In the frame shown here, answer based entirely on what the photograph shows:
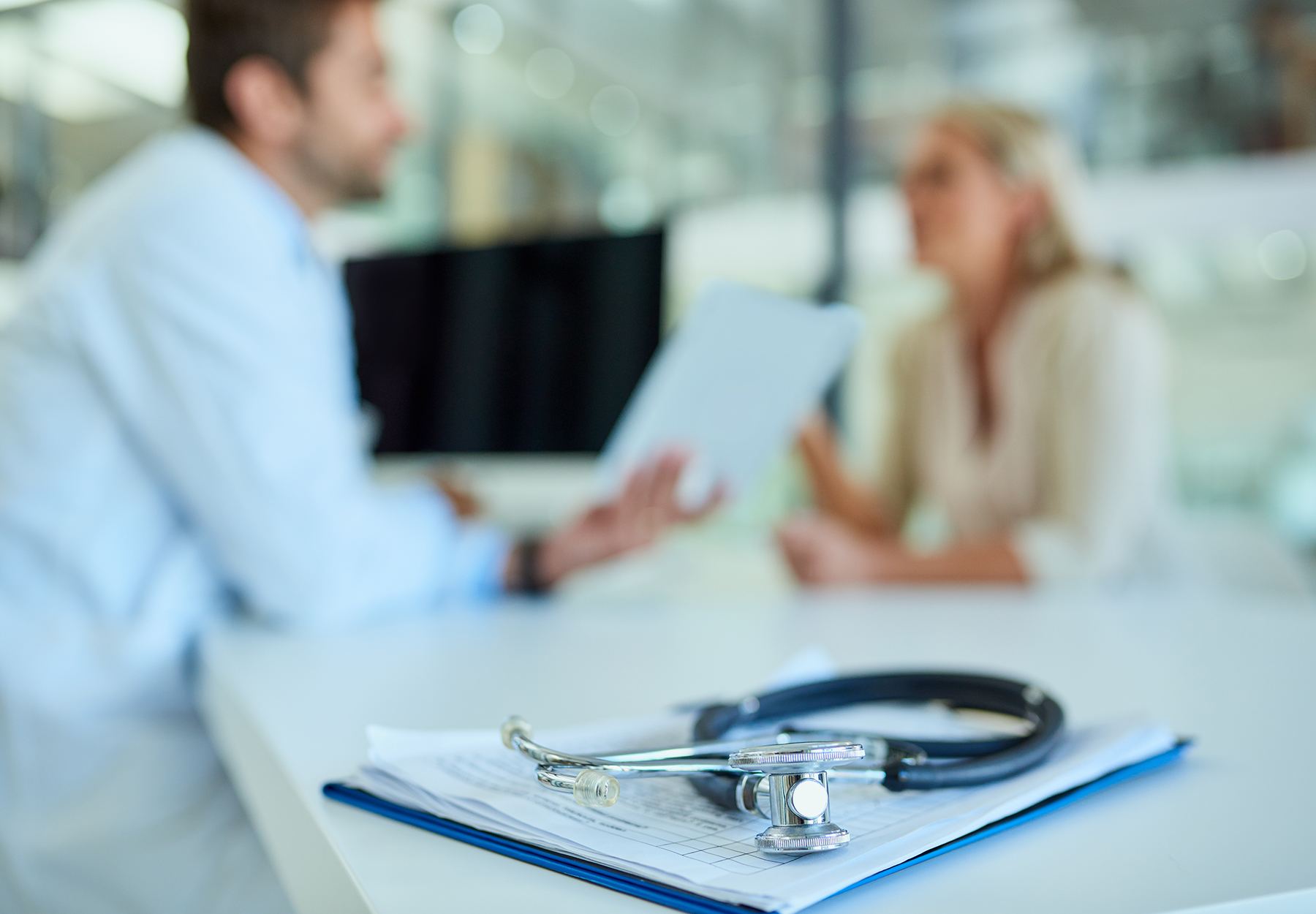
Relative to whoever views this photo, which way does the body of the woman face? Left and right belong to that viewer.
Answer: facing the viewer and to the left of the viewer

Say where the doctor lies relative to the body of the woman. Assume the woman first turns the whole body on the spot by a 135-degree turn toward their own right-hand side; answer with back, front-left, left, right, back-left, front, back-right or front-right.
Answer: back-left

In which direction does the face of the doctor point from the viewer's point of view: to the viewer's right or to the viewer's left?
to the viewer's right

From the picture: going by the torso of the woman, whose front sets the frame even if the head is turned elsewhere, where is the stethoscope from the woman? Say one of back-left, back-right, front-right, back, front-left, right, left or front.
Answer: front-left

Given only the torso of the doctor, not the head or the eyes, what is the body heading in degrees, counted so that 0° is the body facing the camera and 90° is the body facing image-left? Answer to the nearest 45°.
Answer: approximately 270°
